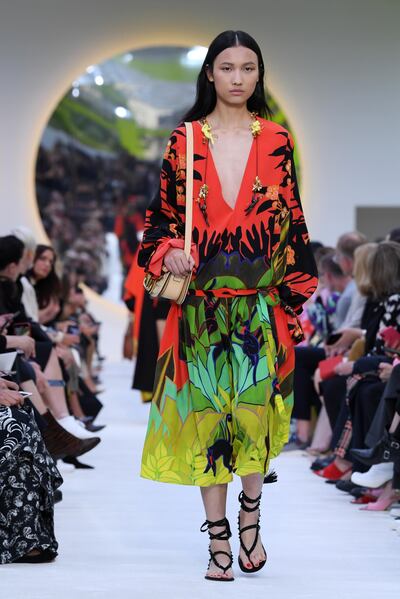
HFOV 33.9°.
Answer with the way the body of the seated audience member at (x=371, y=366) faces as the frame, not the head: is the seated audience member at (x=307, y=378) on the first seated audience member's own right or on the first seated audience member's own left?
on the first seated audience member's own right

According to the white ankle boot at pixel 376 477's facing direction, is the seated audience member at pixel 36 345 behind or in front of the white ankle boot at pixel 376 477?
in front

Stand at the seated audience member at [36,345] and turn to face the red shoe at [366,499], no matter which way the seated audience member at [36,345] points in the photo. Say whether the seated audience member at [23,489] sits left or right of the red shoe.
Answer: right

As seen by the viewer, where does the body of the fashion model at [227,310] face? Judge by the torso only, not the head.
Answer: toward the camera

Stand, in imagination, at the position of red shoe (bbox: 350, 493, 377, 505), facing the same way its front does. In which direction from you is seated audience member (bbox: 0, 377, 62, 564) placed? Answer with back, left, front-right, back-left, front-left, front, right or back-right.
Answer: front-left

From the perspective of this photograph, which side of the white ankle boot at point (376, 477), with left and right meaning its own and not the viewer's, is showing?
left

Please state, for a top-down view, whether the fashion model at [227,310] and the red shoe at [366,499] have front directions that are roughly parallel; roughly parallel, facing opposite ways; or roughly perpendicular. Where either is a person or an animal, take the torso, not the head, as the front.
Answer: roughly perpendicular

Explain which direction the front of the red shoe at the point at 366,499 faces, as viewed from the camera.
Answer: facing to the left of the viewer

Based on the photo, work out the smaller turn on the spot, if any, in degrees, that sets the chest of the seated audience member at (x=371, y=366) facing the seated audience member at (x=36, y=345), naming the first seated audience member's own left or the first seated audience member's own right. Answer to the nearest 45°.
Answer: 0° — they already face them

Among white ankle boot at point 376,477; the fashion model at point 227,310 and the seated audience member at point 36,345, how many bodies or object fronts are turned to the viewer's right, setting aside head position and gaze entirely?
1

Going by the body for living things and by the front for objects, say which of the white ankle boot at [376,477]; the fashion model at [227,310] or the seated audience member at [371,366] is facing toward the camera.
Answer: the fashion model

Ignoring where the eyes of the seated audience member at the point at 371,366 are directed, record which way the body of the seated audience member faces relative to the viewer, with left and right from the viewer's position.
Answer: facing to the left of the viewer

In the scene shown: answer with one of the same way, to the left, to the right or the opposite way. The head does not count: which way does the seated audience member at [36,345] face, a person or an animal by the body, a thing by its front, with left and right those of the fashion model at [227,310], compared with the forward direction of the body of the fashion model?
to the left
